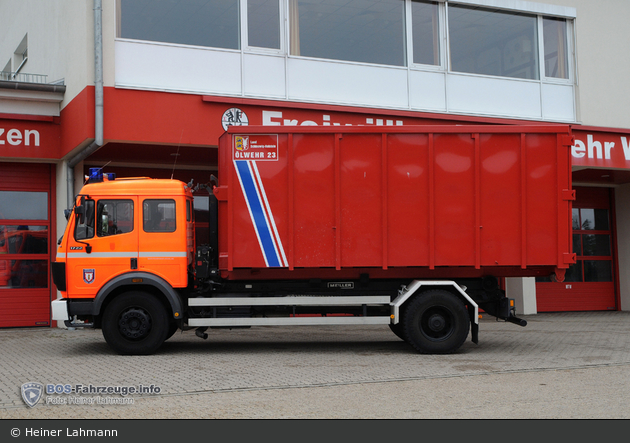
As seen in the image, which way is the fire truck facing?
to the viewer's left
